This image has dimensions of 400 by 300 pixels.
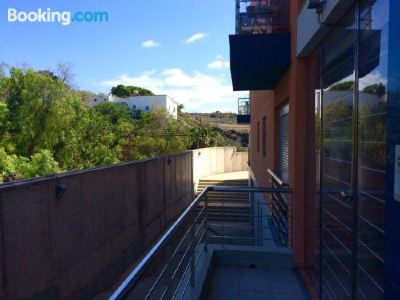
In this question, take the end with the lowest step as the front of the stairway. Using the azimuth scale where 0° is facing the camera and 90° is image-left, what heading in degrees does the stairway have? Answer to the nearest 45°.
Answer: approximately 0°

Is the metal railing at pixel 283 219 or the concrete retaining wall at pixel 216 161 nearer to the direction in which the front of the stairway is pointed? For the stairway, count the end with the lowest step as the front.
the metal railing

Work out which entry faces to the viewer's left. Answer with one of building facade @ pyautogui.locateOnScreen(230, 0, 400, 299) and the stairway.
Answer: the building facade

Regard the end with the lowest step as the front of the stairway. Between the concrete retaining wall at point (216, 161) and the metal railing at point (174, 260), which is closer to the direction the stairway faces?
the metal railing

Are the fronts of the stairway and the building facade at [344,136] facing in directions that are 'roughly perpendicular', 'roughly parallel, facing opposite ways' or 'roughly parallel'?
roughly perpendicular

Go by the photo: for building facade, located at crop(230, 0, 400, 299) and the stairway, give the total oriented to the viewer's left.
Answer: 1

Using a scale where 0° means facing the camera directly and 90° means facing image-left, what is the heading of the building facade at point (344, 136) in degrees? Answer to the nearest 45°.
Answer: approximately 90°

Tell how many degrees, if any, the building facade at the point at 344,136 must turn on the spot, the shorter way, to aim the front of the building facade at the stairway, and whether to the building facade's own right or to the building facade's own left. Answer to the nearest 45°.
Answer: approximately 90° to the building facade's own right

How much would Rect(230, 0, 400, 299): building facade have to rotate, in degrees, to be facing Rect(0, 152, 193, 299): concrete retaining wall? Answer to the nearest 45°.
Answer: approximately 45° to its right
